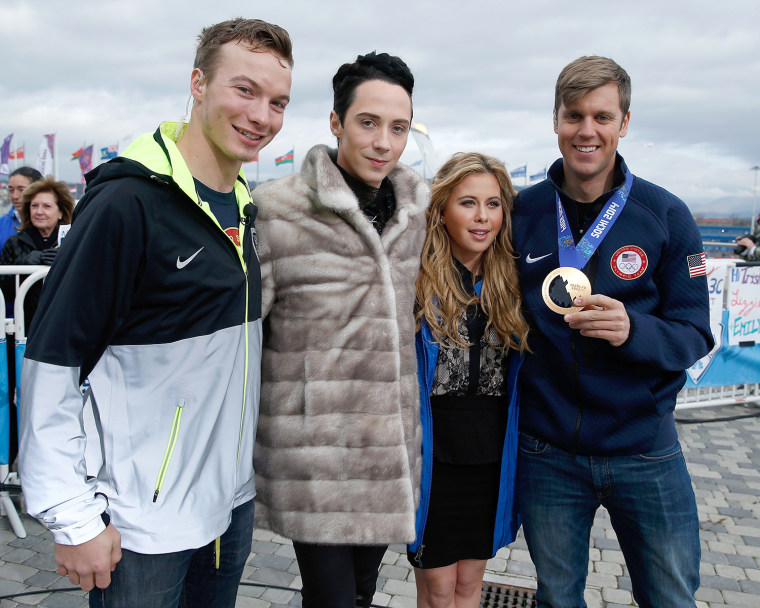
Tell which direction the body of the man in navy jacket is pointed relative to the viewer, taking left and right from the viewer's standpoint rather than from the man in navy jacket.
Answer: facing the viewer

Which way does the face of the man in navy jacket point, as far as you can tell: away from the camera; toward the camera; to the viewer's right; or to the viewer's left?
toward the camera

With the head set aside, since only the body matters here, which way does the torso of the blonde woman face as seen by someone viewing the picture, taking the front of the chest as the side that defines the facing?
toward the camera

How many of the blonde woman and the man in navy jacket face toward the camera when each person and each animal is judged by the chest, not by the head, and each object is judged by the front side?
2

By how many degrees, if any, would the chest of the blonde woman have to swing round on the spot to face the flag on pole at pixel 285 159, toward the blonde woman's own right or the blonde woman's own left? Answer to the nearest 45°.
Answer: approximately 180°

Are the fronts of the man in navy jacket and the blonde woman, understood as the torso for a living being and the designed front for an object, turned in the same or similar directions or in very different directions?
same or similar directions

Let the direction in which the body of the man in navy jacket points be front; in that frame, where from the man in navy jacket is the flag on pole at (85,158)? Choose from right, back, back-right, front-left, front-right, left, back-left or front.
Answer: back-right

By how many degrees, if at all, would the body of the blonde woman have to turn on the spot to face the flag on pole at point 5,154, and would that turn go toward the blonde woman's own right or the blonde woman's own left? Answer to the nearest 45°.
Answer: approximately 135° to the blonde woman's own right

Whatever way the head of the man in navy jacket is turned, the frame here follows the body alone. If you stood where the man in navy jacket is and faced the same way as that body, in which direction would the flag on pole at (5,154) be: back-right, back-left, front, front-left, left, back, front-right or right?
back-right
